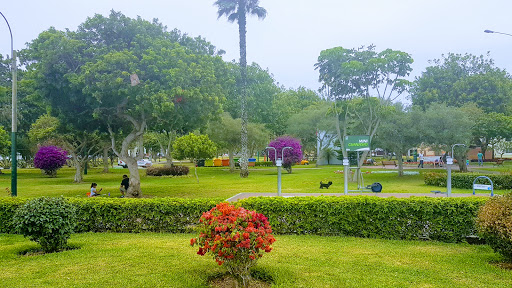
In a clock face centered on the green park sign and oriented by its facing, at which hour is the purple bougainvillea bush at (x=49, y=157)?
The purple bougainvillea bush is roughly at 4 o'clock from the green park sign.

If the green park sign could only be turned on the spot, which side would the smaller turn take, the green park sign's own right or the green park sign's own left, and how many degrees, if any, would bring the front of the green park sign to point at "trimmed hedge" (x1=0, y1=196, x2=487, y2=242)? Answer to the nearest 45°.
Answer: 0° — it already faces it

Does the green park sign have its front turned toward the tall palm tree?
no

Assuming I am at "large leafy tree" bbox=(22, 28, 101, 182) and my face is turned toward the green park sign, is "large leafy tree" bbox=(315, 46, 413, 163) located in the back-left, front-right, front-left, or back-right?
front-left

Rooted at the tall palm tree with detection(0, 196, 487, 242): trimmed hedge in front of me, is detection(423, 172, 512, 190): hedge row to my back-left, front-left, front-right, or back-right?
front-left

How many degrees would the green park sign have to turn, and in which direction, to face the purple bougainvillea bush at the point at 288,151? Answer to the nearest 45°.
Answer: approximately 180°

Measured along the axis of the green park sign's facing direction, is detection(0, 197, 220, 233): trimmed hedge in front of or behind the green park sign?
in front

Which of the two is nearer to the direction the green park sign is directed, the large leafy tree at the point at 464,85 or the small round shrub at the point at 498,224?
the small round shrub

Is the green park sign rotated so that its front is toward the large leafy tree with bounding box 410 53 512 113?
no

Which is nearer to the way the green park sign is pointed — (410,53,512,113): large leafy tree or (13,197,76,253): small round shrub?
the small round shrub

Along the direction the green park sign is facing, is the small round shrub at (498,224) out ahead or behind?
ahead

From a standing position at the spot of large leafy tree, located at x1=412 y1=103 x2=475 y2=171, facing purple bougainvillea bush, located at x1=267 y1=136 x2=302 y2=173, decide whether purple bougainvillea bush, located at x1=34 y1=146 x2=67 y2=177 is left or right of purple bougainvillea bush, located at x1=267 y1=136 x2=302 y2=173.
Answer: left

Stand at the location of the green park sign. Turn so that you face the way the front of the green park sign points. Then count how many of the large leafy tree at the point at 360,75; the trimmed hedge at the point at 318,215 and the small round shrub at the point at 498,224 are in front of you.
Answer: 2

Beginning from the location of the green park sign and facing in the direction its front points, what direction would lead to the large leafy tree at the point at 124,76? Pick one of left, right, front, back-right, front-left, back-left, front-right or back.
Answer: right

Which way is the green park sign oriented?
toward the camera

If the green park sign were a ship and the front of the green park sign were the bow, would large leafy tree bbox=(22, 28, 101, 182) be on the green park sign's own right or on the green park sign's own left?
on the green park sign's own right

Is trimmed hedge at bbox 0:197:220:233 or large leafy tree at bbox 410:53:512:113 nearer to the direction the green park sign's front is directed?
the trimmed hedge

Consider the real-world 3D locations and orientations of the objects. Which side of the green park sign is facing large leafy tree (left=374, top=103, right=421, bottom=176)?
back
